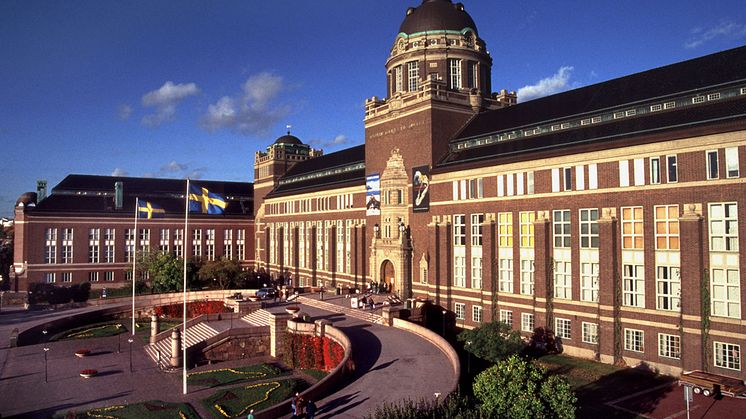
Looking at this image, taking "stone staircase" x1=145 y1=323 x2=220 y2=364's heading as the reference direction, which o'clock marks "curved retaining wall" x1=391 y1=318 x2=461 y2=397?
The curved retaining wall is roughly at 9 o'clock from the stone staircase.

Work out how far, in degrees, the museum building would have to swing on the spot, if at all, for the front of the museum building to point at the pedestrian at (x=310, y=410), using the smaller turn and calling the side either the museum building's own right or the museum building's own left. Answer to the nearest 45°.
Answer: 0° — it already faces them

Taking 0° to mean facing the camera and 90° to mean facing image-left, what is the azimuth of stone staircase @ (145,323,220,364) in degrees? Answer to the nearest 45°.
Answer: approximately 45°

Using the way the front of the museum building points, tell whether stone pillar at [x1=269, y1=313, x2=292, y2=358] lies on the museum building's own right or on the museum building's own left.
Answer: on the museum building's own right

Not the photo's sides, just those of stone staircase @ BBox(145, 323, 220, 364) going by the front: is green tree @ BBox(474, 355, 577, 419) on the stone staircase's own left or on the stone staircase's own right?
on the stone staircase's own left

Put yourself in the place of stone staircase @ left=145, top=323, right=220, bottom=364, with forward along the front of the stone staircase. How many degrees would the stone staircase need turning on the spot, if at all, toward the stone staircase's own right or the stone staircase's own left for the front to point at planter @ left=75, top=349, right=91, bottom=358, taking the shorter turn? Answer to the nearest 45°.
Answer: approximately 45° to the stone staircase's own right

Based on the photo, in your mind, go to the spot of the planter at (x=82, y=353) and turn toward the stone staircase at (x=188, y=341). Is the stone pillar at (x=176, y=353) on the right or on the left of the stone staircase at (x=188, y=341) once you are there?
right

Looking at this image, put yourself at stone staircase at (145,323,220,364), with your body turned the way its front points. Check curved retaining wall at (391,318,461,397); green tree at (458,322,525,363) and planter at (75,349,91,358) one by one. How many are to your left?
2

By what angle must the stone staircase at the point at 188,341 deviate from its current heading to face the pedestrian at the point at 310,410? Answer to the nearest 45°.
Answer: approximately 45° to its left

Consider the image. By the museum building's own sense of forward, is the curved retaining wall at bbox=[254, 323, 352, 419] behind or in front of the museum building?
in front

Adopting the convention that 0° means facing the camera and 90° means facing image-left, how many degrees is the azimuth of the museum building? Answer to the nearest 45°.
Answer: approximately 45°
